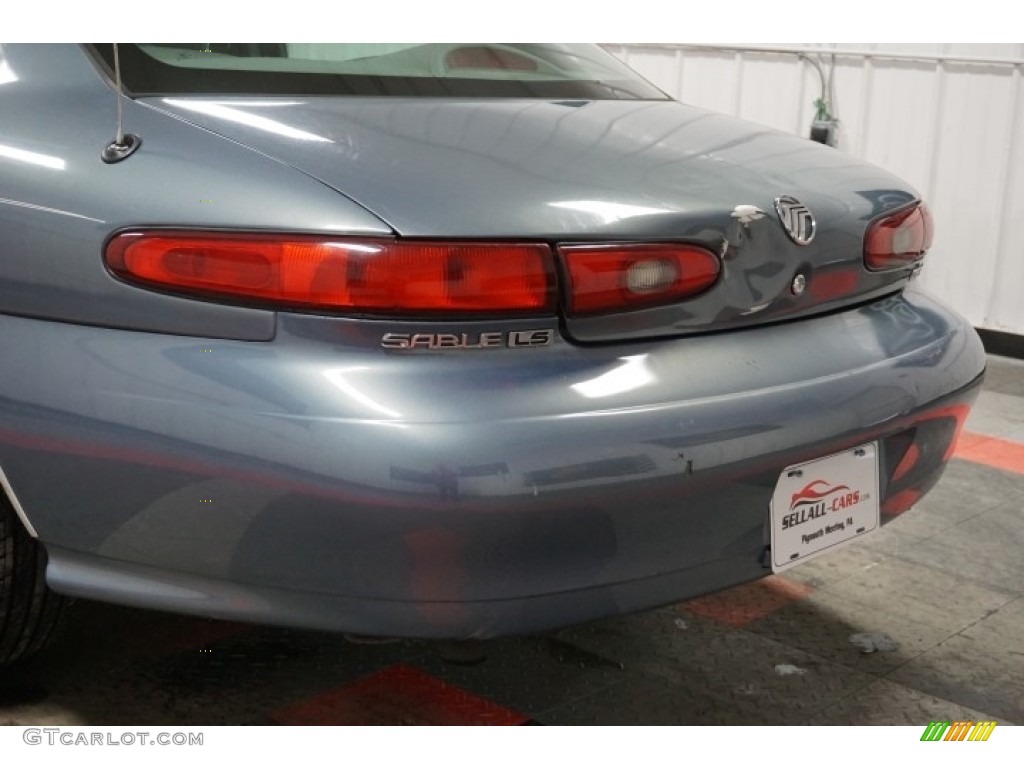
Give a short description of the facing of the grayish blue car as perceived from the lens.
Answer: facing away from the viewer and to the left of the viewer
